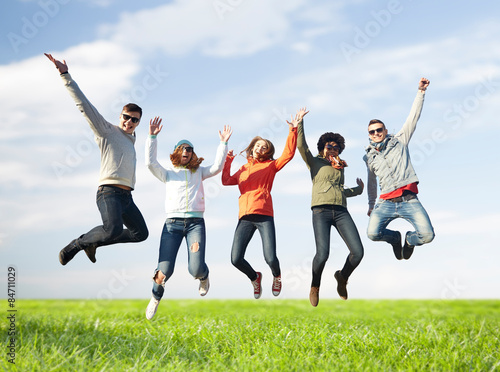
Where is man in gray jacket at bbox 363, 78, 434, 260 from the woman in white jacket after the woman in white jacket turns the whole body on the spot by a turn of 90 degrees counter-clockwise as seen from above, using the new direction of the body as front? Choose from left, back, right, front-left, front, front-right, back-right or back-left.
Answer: front

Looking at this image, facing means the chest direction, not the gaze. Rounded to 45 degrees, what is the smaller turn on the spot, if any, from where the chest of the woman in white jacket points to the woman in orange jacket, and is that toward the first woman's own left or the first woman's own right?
approximately 90° to the first woman's own left

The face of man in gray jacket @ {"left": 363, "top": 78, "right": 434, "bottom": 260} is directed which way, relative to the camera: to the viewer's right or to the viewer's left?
to the viewer's left

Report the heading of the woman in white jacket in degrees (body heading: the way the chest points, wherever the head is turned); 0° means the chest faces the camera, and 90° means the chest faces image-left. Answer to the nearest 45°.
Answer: approximately 0°

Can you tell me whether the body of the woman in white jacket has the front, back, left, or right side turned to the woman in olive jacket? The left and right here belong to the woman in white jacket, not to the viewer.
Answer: left

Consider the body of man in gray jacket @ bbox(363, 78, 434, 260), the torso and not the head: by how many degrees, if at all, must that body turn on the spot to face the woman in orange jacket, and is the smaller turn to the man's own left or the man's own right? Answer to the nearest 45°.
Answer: approximately 90° to the man's own right

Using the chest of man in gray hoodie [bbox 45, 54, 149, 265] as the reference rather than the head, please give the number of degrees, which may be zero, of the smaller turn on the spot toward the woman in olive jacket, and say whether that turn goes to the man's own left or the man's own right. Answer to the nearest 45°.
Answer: approximately 45° to the man's own left

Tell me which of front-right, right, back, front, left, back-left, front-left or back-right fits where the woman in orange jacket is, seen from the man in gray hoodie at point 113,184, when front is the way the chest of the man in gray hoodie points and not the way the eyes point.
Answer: front-left

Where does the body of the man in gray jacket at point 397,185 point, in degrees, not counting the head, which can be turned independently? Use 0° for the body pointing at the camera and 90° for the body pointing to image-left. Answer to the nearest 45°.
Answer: approximately 0°

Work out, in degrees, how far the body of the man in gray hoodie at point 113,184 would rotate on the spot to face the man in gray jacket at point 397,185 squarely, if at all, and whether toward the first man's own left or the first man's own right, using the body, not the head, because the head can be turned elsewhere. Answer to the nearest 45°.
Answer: approximately 45° to the first man's own left

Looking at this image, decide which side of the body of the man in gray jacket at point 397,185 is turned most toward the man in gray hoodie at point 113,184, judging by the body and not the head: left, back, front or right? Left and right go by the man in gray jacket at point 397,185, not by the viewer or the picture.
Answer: right

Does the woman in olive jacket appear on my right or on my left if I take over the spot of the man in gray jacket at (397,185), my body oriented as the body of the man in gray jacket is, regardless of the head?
on my right
